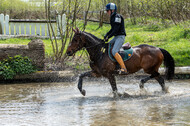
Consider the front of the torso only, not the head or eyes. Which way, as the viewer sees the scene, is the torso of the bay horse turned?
to the viewer's left

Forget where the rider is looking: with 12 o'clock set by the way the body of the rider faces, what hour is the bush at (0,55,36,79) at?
The bush is roughly at 1 o'clock from the rider.

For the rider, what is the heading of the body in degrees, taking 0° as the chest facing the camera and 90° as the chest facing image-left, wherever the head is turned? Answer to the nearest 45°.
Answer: approximately 90°

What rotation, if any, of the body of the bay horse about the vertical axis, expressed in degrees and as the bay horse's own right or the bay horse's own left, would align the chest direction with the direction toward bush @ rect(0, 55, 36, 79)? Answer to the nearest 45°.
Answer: approximately 45° to the bay horse's own right
